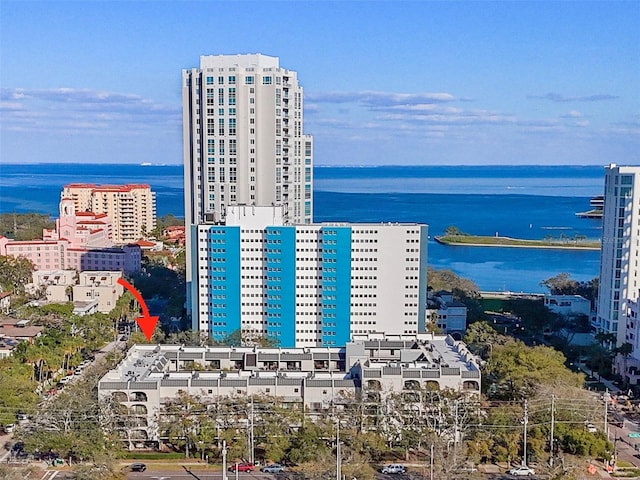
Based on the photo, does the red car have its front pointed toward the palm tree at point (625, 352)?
no

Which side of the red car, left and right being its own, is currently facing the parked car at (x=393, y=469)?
back

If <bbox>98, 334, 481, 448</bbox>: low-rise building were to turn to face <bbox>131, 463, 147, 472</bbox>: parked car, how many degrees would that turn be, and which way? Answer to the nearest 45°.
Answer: approximately 45° to its right

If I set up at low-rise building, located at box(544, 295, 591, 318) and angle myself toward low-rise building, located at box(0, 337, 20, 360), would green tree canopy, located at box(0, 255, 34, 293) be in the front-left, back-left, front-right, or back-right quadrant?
front-right

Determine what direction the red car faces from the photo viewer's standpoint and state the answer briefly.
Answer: facing to the left of the viewer

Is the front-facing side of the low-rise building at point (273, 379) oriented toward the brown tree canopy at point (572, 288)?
no

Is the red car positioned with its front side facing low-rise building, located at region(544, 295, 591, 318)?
no

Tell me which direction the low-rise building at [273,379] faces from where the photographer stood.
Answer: facing the viewer

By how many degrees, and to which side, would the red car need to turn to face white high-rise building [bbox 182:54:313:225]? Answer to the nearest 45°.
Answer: approximately 90° to its right

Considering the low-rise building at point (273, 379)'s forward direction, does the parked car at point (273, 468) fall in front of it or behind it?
in front

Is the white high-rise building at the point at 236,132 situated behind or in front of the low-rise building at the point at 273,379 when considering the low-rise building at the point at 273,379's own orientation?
behind

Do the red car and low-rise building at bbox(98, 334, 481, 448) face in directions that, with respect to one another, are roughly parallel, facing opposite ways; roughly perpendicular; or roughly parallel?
roughly perpendicular

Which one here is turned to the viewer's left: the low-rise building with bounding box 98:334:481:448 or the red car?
the red car
